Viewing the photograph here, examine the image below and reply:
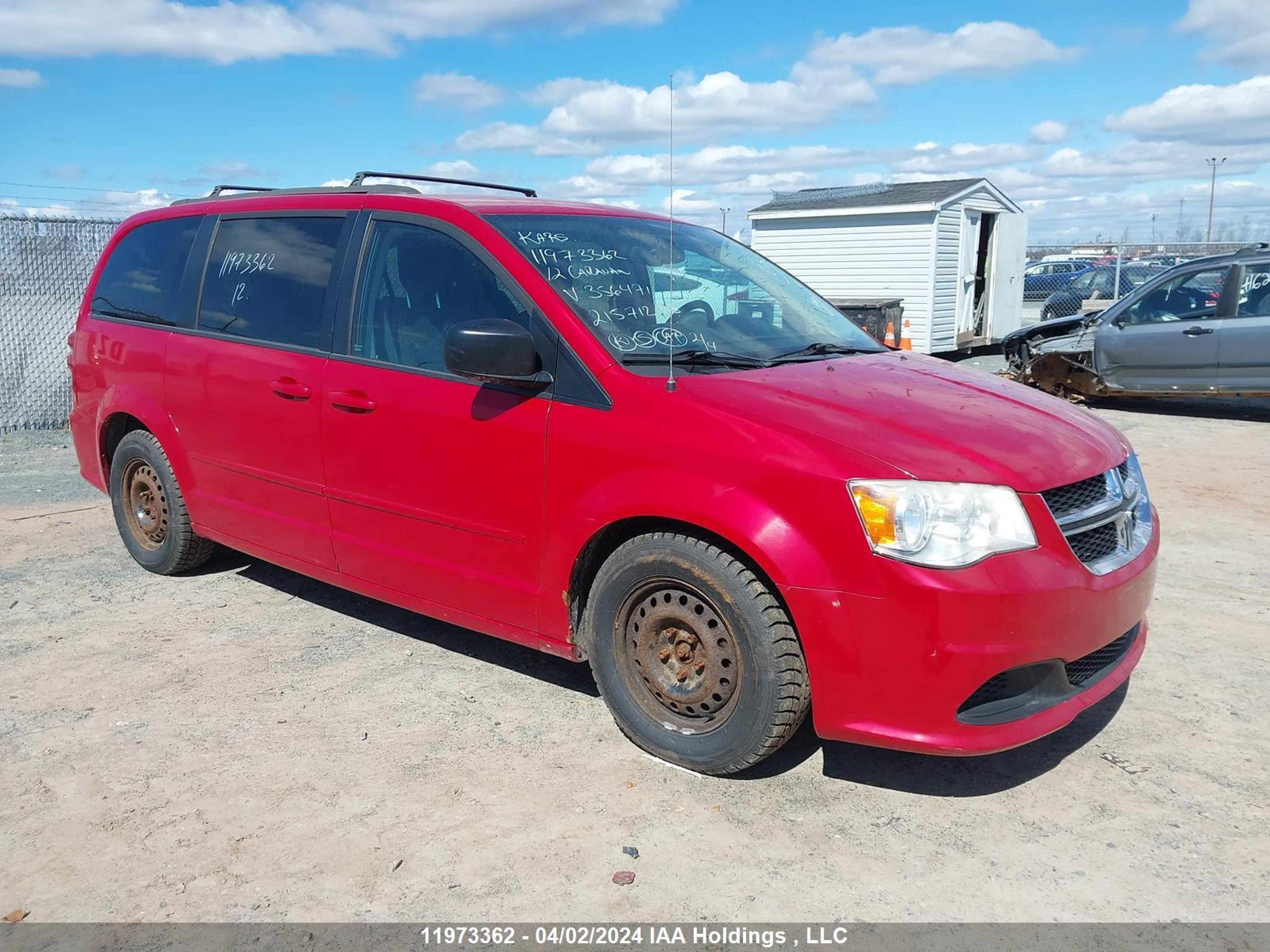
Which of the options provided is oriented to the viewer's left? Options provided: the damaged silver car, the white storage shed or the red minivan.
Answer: the damaged silver car

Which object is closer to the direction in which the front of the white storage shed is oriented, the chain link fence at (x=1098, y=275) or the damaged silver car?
the damaged silver car

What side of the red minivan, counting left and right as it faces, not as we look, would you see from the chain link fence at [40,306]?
back

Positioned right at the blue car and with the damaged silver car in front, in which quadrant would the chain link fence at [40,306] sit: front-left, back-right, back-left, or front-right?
front-right

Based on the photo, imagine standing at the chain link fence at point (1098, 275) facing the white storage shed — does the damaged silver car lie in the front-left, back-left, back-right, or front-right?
front-left

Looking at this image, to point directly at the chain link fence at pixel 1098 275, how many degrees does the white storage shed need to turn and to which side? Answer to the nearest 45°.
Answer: approximately 90° to its left

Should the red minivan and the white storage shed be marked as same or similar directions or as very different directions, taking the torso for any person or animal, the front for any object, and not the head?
same or similar directions

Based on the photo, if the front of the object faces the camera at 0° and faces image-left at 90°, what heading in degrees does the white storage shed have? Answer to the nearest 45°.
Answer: approximately 315°

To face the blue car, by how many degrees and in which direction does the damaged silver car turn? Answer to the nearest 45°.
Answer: approximately 90° to its right

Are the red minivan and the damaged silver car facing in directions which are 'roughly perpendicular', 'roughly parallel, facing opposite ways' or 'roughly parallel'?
roughly parallel, facing opposite ways

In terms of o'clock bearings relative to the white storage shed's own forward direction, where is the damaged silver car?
The damaged silver car is roughly at 1 o'clock from the white storage shed.

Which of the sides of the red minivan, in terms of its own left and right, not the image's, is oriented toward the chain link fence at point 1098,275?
left

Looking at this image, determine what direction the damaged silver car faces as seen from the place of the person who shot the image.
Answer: facing to the left of the viewer

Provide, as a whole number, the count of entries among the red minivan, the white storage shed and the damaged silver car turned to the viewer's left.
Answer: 1

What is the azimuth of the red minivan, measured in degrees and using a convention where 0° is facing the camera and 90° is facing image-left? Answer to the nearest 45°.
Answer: approximately 315°

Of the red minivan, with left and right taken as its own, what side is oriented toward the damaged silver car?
left
